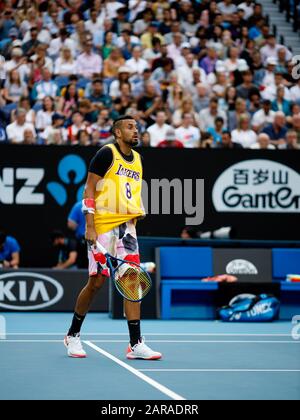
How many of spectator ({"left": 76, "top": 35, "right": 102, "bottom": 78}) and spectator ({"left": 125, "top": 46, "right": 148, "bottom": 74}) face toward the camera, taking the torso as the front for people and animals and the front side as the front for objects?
2

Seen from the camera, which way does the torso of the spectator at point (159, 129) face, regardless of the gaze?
toward the camera

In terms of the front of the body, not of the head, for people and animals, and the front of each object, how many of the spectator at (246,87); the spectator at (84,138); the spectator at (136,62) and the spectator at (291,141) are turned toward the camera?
4

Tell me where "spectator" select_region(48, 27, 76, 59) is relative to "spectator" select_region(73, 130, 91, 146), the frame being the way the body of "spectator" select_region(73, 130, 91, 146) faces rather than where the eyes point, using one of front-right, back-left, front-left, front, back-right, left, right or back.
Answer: back

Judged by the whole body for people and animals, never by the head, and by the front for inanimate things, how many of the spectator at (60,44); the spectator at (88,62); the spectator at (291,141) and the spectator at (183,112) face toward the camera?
4

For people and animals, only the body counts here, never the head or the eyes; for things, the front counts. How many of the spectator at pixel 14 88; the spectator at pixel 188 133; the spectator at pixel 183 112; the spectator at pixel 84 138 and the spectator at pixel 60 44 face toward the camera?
5

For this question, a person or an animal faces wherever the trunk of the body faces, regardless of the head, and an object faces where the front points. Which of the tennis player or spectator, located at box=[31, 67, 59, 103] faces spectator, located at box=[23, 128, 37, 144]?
spectator, located at box=[31, 67, 59, 103]

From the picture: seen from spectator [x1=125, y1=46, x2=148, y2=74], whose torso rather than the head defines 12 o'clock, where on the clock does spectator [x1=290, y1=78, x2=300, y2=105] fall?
spectator [x1=290, y1=78, x2=300, y2=105] is roughly at 9 o'clock from spectator [x1=125, y1=46, x2=148, y2=74].

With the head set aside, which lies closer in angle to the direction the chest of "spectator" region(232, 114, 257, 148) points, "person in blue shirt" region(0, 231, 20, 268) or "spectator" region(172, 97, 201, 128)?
the person in blue shirt

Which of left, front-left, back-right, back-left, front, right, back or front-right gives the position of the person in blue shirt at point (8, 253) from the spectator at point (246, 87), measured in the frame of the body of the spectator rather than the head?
front-right

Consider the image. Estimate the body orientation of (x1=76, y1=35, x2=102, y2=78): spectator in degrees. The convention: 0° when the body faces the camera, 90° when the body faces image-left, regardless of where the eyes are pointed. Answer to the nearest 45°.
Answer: approximately 0°

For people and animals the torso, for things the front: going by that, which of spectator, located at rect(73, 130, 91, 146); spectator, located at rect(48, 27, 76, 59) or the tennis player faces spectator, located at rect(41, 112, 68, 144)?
spectator, located at rect(48, 27, 76, 59)

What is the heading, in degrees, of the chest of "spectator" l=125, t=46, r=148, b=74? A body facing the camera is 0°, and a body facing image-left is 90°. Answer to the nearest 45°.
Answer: approximately 0°

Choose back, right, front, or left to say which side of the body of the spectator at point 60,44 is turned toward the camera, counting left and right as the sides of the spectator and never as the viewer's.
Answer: front
